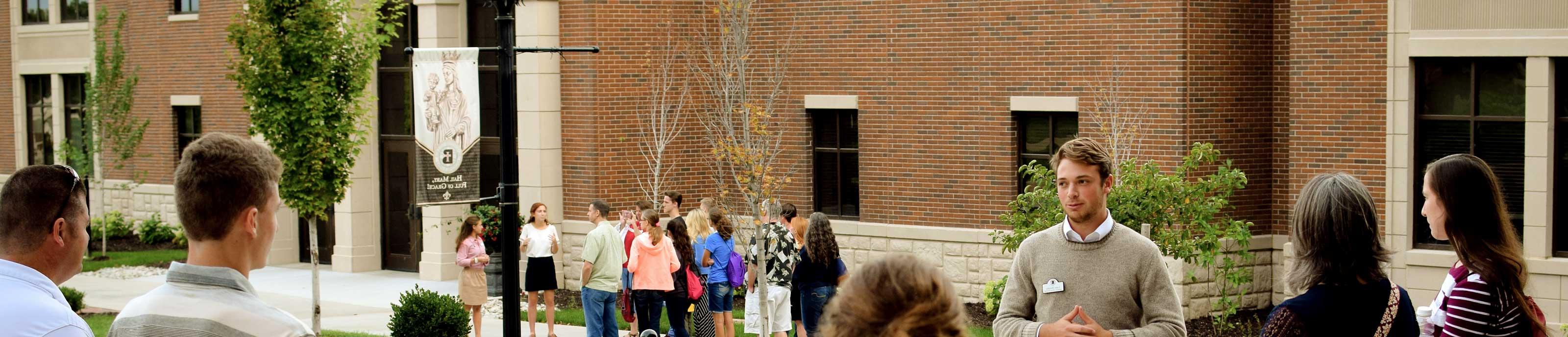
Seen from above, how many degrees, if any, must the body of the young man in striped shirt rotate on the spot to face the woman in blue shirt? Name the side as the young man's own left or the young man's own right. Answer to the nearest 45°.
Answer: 0° — they already face them

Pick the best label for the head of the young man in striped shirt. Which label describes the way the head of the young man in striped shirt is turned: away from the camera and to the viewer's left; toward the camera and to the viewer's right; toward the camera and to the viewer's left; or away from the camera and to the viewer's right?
away from the camera and to the viewer's right

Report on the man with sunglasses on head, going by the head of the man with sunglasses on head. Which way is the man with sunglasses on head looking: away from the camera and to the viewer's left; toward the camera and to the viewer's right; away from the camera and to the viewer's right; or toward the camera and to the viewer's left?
away from the camera and to the viewer's right

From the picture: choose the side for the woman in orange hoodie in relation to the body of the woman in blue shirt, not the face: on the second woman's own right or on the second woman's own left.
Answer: on the second woman's own left

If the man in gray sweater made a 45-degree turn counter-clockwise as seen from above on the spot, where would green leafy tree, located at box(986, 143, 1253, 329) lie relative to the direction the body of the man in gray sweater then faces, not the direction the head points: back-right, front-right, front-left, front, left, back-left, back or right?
back-left

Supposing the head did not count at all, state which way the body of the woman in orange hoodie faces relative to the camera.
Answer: away from the camera

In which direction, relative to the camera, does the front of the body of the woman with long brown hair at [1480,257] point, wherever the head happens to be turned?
to the viewer's left

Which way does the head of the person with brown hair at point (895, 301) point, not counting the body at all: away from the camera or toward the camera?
away from the camera
